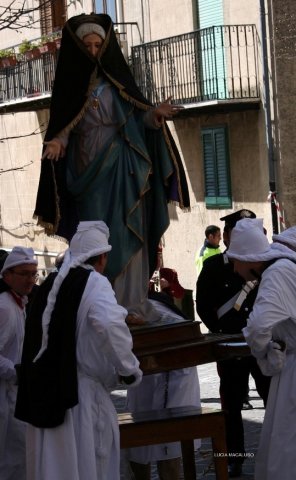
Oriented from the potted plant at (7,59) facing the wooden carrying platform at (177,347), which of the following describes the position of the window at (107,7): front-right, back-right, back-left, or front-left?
front-left

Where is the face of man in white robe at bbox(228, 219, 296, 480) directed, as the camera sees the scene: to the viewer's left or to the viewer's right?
to the viewer's left

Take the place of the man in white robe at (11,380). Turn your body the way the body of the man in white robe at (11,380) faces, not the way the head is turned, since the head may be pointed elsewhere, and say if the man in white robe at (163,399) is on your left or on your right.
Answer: on your left

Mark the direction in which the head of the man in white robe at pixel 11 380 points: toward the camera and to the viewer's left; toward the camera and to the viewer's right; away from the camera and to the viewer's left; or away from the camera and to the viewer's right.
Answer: toward the camera and to the viewer's right

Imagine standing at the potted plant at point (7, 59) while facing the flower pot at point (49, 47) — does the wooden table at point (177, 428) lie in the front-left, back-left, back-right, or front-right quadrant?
front-right

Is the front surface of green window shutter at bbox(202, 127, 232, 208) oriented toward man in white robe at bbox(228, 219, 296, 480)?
yes

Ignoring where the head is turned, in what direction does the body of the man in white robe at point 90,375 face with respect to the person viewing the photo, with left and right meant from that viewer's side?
facing away from the viewer and to the right of the viewer

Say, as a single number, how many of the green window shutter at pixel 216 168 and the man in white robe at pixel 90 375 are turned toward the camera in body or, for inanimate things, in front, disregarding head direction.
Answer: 1

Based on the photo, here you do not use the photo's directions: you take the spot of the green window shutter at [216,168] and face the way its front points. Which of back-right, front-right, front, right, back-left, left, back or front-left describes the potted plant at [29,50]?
back-right

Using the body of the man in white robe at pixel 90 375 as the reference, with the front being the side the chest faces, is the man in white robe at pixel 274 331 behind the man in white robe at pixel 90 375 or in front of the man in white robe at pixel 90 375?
in front

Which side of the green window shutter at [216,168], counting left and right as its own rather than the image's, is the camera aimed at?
front

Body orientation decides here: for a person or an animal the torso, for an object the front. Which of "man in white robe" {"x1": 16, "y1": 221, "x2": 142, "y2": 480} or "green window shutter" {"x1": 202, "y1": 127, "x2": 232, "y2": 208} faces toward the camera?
the green window shutter

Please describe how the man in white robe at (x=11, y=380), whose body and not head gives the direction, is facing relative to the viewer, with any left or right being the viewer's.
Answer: facing the viewer and to the right of the viewer

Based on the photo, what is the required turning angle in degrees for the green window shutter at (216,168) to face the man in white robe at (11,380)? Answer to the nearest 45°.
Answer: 0° — it already faces them

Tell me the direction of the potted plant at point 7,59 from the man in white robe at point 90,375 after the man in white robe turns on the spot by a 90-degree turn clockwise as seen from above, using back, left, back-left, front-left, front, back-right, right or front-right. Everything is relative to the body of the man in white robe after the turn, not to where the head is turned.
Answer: back-left
